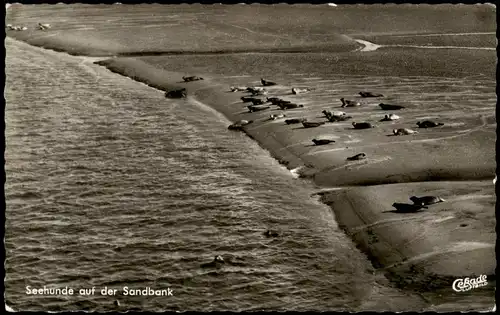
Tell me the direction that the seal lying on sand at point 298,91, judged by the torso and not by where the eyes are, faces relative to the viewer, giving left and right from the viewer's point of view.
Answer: facing to the left of the viewer

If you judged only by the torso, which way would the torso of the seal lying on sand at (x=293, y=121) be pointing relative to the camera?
to the viewer's left

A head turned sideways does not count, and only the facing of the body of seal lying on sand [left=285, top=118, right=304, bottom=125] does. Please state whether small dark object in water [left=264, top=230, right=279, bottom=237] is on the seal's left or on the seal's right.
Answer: on the seal's left

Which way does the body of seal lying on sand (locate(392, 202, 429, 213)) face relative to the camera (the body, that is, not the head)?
to the viewer's left

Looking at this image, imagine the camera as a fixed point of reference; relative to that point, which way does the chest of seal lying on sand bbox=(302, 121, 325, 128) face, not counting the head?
to the viewer's left

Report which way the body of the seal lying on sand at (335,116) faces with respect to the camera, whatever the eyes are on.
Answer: to the viewer's left

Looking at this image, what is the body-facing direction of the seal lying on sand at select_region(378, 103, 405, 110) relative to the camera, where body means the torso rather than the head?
to the viewer's left
